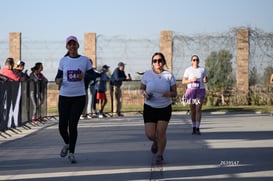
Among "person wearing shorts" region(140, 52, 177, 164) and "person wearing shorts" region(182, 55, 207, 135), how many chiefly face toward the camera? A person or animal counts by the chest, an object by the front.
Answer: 2

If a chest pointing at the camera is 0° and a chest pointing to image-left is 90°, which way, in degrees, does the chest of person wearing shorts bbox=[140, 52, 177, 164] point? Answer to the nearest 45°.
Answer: approximately 0°

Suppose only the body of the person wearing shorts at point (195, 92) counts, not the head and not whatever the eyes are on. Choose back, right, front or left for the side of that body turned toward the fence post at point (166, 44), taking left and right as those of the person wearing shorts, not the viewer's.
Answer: back

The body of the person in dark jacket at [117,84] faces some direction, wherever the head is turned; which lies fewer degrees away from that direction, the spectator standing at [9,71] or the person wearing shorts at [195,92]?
the person wearing shorts

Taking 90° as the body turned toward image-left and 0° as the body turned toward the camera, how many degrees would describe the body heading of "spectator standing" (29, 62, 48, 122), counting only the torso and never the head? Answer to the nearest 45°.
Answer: approximately 315°
